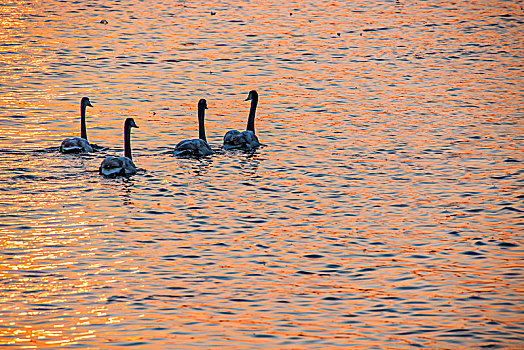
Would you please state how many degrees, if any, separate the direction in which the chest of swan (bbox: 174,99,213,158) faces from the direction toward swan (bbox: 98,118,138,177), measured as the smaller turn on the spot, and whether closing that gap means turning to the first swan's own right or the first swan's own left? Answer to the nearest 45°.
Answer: approximately 135° to the first swan's own right

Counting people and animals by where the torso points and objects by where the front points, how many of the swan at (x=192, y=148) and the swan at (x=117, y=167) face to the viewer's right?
2

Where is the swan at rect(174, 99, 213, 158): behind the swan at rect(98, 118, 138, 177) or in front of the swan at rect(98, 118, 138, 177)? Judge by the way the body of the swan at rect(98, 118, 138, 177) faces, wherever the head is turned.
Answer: in front

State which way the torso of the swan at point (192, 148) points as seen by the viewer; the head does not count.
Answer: to the viewer's right

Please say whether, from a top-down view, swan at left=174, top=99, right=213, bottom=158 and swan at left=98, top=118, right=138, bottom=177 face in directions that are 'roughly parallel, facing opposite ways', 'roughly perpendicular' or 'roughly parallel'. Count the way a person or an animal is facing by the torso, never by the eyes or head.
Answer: roughly parallel

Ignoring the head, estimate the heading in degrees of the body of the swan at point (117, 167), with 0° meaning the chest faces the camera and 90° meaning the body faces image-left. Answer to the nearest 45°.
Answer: approximately 270°

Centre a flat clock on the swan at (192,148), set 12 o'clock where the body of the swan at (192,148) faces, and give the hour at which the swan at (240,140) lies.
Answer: the swan at (240,140) is roughly at 11 o'clock from the swan at (192,148).
